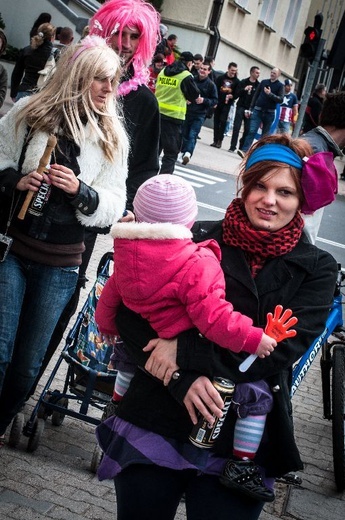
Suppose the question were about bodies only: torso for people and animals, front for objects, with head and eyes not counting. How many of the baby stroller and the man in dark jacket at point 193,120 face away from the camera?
0

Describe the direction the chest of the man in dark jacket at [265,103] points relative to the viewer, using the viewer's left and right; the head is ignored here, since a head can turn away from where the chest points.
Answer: facing the viewer and to the left of the viewer

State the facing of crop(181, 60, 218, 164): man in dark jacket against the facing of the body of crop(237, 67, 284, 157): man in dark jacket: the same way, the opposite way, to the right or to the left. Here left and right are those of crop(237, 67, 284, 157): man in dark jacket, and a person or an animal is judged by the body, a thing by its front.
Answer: the same way

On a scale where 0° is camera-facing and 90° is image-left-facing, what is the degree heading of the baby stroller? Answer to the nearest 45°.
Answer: approximately 45°

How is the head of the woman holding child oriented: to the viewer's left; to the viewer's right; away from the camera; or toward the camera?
toward the camera

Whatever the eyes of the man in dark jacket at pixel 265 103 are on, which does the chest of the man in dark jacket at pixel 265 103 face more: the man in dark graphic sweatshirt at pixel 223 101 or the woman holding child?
the woman holding child

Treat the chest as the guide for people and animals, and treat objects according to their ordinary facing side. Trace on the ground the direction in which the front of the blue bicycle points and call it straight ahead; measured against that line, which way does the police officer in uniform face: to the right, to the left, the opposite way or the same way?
to the left

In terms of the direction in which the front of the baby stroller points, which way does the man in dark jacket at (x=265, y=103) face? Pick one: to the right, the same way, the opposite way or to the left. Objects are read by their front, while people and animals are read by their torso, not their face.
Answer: the same way

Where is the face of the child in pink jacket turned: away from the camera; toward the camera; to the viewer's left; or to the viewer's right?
away from the camera

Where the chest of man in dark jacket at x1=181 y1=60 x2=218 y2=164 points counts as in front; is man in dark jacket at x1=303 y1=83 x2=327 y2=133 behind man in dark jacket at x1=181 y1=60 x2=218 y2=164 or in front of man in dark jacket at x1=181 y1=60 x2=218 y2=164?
behind
